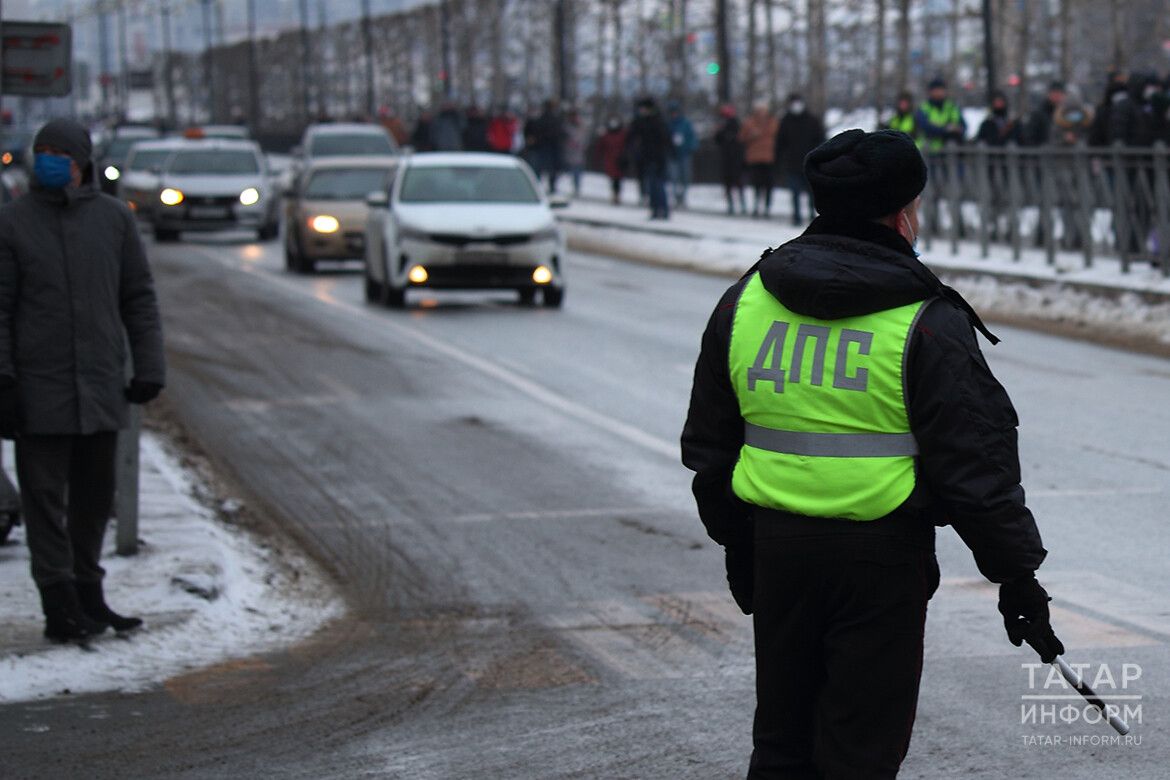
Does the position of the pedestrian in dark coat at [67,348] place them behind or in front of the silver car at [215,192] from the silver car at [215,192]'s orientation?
in front

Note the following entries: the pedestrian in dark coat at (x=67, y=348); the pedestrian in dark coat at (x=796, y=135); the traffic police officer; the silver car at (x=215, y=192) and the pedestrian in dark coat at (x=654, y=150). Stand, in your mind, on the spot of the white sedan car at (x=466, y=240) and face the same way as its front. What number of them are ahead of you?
2

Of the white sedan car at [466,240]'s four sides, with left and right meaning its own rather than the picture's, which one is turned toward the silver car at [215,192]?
back

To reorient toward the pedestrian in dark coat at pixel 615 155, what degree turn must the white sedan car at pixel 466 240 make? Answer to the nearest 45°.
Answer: approximately 180°

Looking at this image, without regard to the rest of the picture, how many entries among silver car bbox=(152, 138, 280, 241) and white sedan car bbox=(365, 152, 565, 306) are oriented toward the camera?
2

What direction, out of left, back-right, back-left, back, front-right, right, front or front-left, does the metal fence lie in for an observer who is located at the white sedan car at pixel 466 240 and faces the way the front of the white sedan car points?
left

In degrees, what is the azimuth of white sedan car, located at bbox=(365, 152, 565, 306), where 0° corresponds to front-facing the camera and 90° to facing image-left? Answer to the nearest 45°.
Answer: approximately 0°

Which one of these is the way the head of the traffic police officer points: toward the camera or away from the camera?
away from the camera

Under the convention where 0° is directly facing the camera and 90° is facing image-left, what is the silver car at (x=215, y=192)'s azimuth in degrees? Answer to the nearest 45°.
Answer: approximately 0°

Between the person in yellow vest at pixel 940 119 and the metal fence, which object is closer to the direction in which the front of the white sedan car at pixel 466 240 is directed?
the metal fence

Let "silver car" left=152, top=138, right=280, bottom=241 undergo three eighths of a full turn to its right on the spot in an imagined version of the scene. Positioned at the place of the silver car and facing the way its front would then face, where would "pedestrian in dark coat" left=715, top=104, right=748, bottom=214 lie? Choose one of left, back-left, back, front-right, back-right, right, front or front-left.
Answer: back-right

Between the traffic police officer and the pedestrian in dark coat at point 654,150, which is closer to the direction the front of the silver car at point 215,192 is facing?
the traffic police officer
